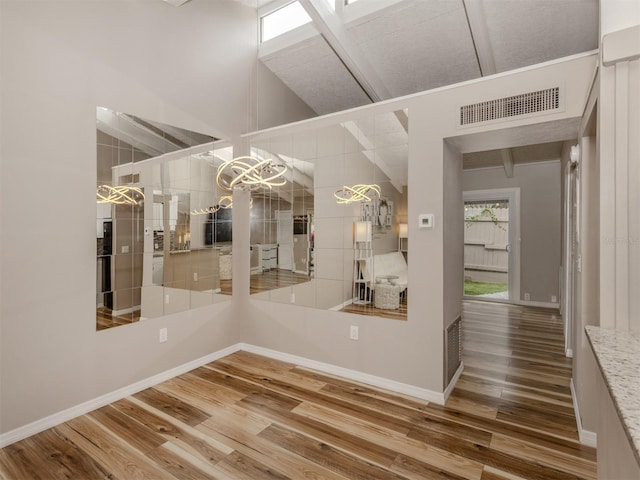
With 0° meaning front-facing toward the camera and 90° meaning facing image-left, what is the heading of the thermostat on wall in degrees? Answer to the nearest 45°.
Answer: approximately 0°

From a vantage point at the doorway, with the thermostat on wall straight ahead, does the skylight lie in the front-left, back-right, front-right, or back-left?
front-right

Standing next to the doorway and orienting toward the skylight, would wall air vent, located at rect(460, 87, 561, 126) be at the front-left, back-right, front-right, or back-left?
front-left

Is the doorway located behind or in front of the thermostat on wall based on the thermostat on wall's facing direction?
behind

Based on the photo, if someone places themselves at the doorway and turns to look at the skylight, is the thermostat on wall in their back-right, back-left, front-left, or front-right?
front-left
